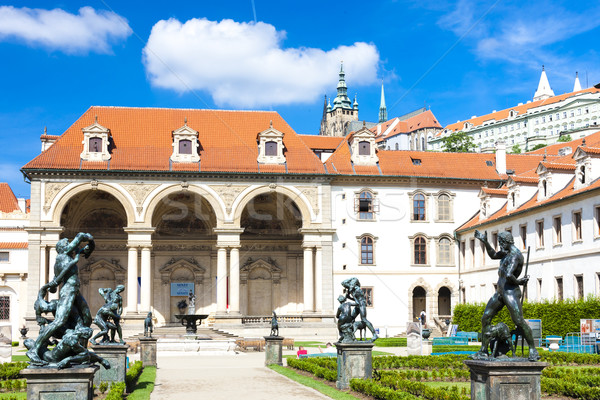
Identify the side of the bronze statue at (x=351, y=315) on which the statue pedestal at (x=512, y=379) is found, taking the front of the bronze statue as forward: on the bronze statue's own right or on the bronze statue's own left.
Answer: on the bronze statue's own left

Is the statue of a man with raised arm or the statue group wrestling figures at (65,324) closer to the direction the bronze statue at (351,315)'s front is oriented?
the statue group wrestling figures

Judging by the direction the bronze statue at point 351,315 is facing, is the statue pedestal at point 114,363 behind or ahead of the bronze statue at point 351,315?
ahead

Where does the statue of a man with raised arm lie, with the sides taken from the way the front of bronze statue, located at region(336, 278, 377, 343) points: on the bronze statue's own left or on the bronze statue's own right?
on the bronze statue's own left

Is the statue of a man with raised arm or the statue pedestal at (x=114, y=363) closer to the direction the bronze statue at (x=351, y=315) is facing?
the statue pedestal

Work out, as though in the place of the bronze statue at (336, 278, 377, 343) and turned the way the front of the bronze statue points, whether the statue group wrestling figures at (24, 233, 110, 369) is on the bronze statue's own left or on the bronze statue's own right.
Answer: on the bronze statue's own left

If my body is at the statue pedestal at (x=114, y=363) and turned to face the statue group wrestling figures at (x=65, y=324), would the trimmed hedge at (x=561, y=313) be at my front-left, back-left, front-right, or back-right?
back-left

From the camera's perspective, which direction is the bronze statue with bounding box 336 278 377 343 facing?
to the viewer's left

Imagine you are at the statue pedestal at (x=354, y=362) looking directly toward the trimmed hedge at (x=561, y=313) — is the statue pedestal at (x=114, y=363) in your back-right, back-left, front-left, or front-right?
back-left
